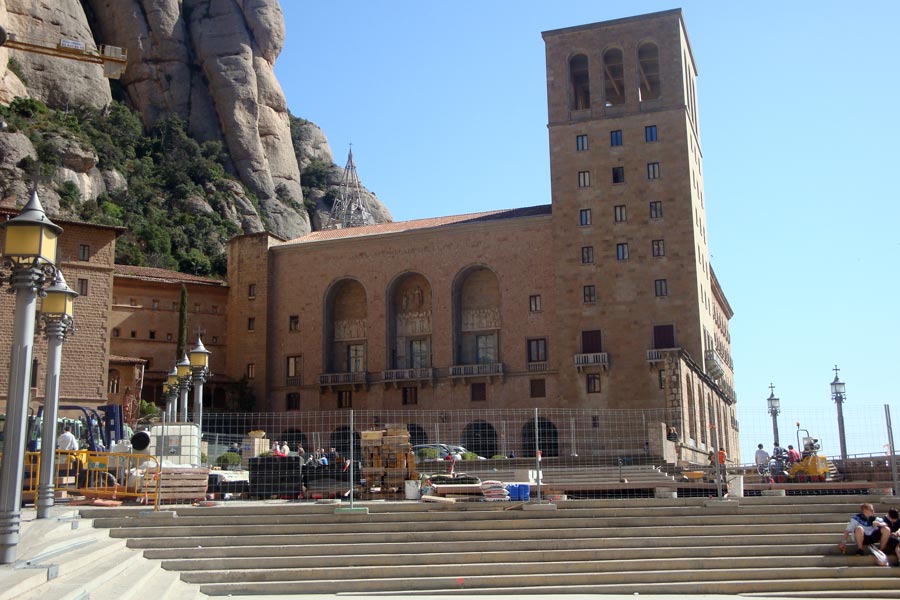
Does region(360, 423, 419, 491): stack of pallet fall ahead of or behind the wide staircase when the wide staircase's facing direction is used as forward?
behind

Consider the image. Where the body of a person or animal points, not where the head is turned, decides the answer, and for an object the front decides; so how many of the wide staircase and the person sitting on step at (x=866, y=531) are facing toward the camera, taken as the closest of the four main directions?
2

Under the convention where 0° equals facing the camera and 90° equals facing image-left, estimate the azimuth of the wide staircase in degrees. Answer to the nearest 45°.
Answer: approximately 0°

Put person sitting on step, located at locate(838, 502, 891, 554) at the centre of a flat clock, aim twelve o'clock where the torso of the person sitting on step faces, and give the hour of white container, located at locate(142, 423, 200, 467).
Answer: The white container is roughly at 3 o'clock from the person sitting on step.

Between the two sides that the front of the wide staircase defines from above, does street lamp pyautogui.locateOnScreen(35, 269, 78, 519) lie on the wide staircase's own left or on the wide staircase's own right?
on the wide staircase's own right

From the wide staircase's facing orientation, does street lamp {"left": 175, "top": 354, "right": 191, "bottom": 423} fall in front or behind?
behind

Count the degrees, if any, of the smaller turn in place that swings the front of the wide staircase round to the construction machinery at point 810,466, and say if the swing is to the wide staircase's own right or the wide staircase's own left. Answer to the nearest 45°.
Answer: approximately 135° to the wide staircase's own left

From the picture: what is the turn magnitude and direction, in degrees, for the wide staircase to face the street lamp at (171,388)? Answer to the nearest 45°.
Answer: approximately 135° to its right

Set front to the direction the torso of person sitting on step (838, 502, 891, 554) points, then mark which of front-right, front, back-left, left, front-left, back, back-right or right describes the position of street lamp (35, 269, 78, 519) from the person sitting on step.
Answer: front-right

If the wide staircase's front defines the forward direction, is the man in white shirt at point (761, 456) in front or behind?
behind
